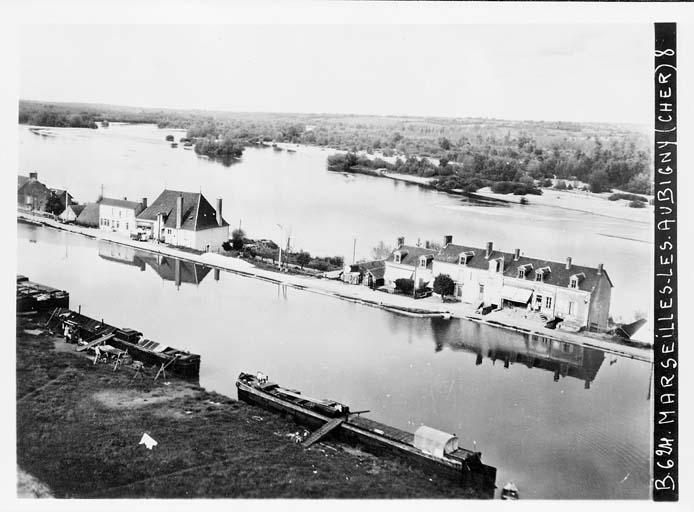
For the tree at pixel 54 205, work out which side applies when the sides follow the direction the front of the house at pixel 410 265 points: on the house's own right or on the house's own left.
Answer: on the house's own right

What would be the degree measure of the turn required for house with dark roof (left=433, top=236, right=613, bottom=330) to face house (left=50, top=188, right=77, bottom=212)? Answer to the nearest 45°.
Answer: approximately 45° to its right

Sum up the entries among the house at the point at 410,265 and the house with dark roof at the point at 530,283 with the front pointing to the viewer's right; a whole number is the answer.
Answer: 0

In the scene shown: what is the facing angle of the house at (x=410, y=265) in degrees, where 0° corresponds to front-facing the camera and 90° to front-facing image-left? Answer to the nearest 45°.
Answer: approximately 45°
